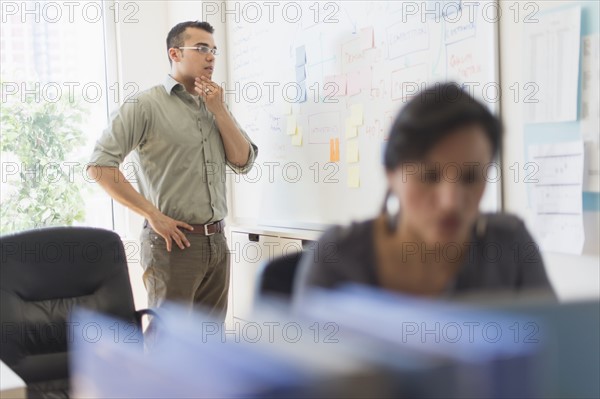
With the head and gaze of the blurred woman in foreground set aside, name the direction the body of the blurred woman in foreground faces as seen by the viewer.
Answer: toward the camera

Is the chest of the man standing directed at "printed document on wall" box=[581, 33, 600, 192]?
yes

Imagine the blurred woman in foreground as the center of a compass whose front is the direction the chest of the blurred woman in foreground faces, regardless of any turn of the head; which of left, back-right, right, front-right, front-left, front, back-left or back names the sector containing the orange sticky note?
back

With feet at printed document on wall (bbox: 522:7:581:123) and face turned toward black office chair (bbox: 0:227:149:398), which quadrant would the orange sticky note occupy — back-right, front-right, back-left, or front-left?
front-right

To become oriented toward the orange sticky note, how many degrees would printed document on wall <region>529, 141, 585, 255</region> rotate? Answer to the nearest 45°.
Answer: approximately 90° to its right

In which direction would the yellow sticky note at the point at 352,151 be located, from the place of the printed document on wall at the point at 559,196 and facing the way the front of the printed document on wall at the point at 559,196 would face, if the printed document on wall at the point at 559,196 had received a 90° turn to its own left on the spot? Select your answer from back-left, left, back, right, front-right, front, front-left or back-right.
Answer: back

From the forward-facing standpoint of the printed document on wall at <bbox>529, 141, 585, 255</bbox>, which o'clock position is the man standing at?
The man standing is roughly at 2 o'clock from the printed document on wall.

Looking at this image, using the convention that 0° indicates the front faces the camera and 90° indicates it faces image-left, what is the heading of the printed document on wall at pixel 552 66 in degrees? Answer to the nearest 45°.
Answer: approximately 45°

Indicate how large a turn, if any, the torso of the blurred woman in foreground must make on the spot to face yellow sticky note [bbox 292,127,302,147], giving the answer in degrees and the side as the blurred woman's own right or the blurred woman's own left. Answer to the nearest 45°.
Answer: approximately 180°

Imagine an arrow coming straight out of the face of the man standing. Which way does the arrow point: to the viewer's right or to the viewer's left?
to the viewer's right
